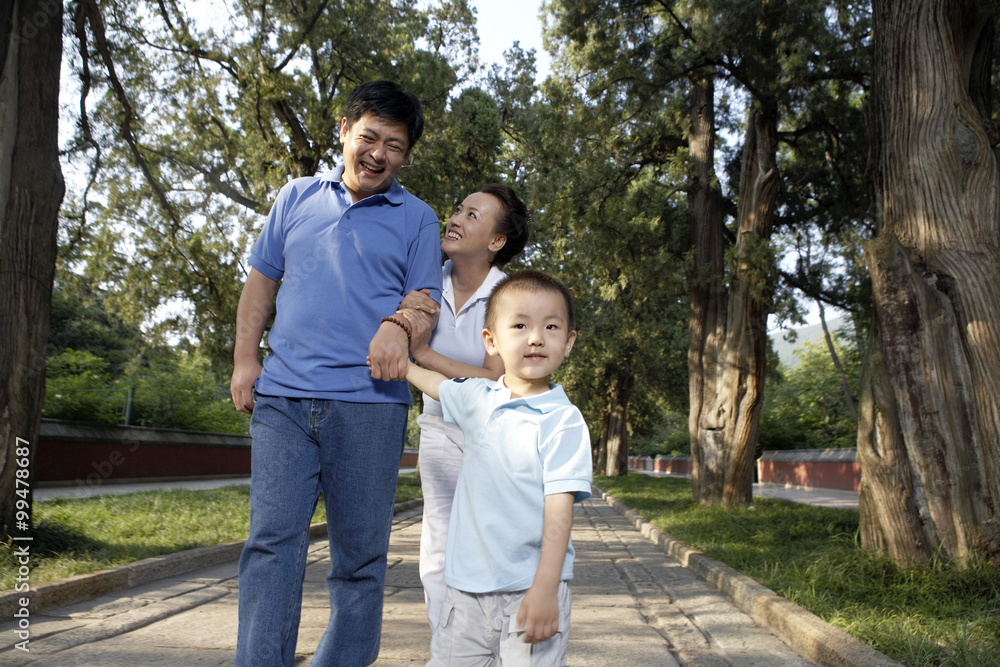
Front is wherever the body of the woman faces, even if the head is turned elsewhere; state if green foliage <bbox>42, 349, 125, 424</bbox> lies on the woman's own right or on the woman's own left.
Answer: on the woman's own right

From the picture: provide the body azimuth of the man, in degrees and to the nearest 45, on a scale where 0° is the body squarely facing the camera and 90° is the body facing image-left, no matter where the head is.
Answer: approximately 0°

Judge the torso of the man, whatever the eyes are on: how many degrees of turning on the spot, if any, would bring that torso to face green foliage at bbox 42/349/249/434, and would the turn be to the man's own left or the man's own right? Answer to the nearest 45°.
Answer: approximately 180°

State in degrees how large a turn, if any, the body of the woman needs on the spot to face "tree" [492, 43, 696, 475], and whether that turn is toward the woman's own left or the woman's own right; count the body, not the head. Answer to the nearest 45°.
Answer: approximately 135° to the woman's own right
